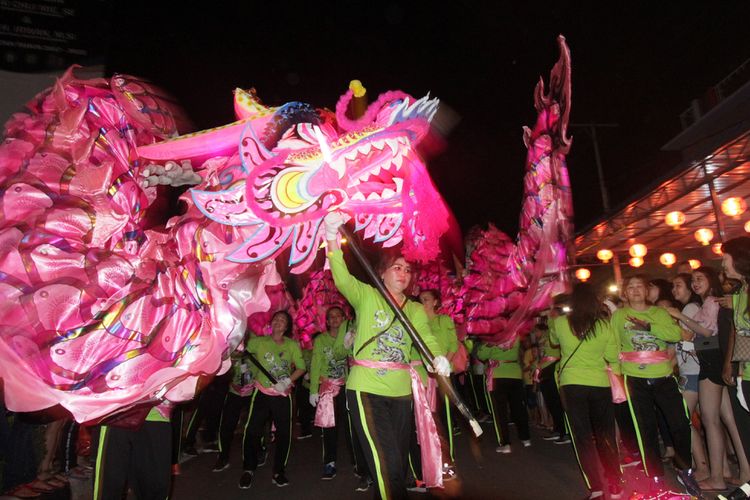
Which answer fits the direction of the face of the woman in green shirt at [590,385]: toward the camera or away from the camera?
away from the camera

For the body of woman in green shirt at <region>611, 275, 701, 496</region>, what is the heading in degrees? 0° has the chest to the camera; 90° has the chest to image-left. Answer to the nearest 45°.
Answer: approximately 0°

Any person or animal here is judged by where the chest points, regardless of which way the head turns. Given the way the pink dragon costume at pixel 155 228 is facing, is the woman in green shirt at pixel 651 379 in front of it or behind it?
in front

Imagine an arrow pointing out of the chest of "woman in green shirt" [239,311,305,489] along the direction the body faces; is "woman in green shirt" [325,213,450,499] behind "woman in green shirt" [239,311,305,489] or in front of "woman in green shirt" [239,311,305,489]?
in front

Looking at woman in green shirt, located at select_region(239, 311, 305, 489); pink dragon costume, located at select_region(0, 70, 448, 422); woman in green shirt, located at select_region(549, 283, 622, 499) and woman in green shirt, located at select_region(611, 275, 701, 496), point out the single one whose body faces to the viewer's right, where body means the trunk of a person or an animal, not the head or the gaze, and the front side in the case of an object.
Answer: the pink dragon costume

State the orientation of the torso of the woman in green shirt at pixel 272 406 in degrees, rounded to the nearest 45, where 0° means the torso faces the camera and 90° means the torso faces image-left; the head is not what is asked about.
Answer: approximately 0°

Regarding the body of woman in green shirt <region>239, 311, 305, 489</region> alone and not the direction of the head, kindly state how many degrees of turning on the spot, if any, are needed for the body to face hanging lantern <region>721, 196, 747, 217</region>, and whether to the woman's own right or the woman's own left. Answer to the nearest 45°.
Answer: approximately 90° to the woman's own left

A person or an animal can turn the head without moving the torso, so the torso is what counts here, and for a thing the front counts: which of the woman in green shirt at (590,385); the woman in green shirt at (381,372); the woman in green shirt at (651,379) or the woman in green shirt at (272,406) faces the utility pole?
the woman in green shirt at (590,385)

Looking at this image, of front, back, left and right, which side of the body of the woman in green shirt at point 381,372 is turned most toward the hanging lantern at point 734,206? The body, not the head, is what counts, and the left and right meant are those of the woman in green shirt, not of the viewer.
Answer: left

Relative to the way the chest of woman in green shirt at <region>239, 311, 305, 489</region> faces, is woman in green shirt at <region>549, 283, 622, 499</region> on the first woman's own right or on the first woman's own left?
on the first woman's own left

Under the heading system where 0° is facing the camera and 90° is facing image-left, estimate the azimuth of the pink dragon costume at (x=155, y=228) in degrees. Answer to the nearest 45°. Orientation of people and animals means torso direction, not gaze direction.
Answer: approximately 270°

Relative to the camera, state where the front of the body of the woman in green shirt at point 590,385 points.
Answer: away from the camera

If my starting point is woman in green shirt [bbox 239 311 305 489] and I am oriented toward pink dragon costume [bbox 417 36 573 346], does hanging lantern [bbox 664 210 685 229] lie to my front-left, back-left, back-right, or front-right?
front-left
